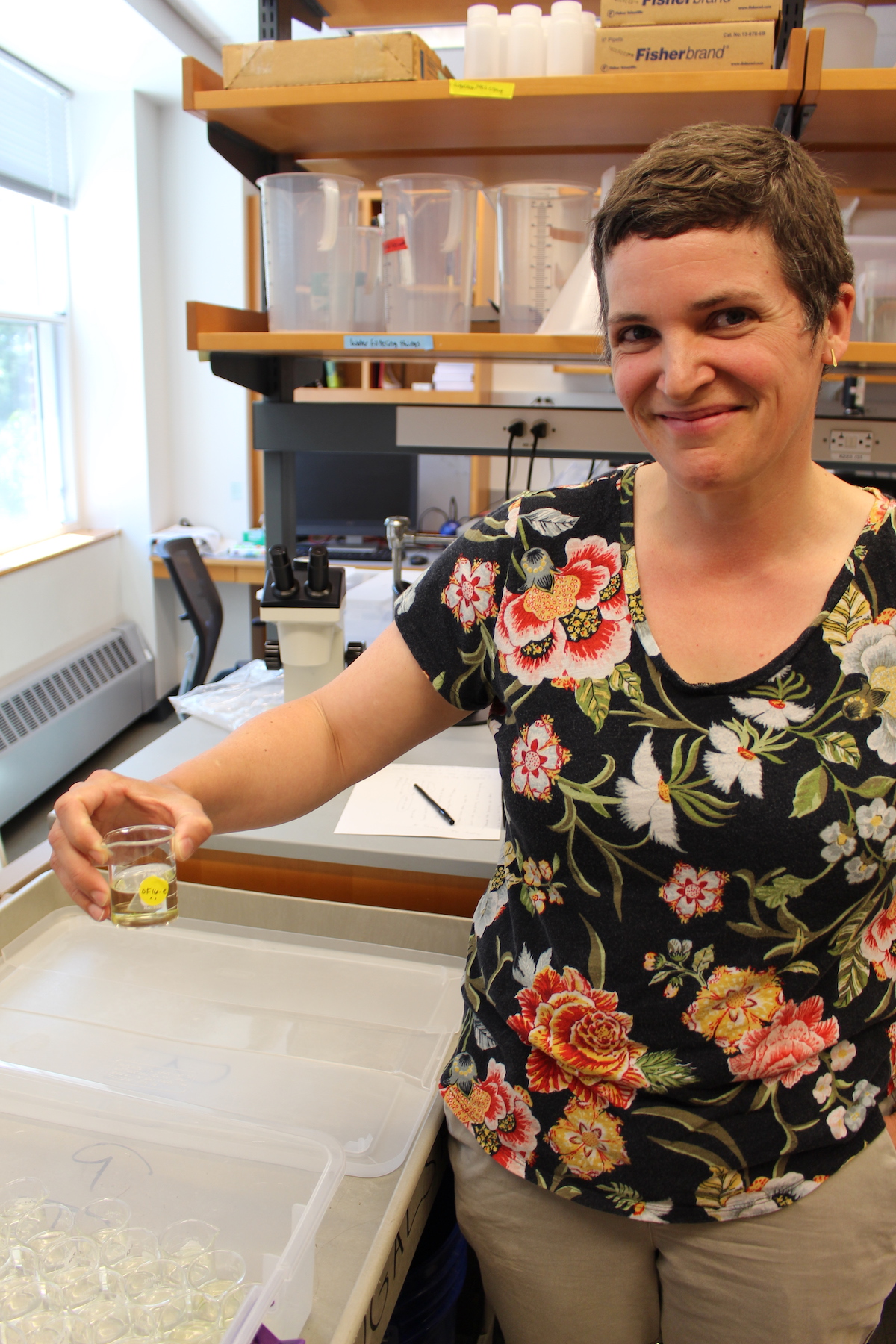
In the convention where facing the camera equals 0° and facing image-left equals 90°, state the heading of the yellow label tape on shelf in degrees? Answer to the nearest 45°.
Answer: approximately 0°

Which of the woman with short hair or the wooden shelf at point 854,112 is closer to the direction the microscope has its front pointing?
the woman with short hair
